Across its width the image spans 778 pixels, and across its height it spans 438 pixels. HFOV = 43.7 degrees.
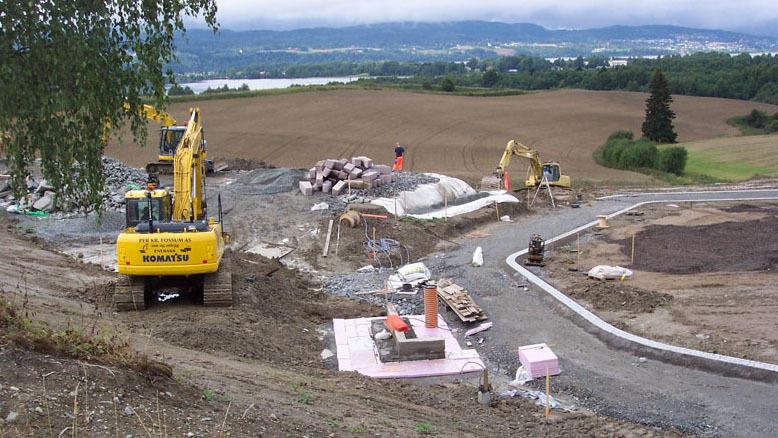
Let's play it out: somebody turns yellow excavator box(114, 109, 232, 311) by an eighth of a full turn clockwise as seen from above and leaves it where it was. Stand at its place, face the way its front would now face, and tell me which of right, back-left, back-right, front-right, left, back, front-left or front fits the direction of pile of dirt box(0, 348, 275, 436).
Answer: back-right

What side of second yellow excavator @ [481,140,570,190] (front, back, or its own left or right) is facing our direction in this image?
left

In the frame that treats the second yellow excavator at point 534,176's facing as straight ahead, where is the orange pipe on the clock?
The orange pipe is roughly at 9 o'clock from the second yellow excavator.

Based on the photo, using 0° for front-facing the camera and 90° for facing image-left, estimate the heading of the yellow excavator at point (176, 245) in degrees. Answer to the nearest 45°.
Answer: approximately 180°

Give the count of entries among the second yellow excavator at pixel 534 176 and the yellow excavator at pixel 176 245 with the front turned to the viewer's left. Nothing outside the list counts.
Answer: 1

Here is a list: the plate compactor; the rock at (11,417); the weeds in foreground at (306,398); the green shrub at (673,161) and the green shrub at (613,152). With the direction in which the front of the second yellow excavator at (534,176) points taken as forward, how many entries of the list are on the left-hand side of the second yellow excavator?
3

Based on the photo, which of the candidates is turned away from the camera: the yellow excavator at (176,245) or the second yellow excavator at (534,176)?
the yellow excavator

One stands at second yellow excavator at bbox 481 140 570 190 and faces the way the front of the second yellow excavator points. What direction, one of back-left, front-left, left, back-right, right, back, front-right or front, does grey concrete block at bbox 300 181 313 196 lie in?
front-left

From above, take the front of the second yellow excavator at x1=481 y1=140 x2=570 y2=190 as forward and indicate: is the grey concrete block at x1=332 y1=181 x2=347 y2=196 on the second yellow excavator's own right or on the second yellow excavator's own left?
on the second yellow excavator's own left

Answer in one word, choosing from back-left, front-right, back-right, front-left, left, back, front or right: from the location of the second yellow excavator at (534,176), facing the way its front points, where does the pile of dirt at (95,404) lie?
left

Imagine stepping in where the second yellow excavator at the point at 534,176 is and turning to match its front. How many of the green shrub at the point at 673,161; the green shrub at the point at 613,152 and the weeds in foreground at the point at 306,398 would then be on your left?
1

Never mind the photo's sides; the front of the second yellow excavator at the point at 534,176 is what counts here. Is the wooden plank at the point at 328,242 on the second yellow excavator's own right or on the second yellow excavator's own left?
on the second yellow excavator's own left

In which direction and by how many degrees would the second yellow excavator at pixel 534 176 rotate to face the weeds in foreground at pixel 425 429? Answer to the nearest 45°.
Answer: approximately 90° to its left
